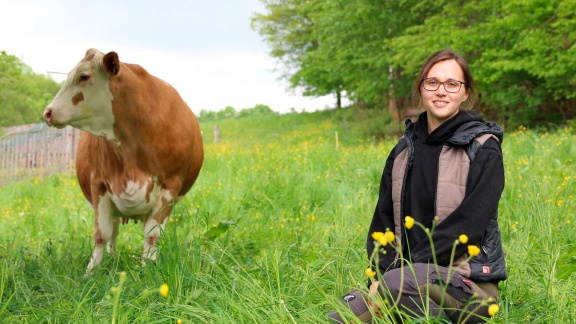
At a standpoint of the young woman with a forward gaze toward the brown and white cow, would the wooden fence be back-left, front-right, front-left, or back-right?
front-right

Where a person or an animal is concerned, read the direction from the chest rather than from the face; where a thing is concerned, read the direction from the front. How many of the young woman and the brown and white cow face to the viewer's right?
0

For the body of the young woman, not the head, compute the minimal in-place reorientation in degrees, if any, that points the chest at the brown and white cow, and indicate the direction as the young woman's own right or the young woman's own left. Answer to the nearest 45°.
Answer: approximately 90° to the young woman's own right

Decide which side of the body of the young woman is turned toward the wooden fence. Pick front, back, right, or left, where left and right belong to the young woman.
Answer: right

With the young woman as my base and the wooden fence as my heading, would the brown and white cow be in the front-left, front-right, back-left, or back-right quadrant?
front-left

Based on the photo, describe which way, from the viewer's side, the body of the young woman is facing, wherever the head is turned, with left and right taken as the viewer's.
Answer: facing the viewer and to the left of the viewer

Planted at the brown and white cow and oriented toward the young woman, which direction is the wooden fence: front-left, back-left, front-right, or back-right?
back-left
